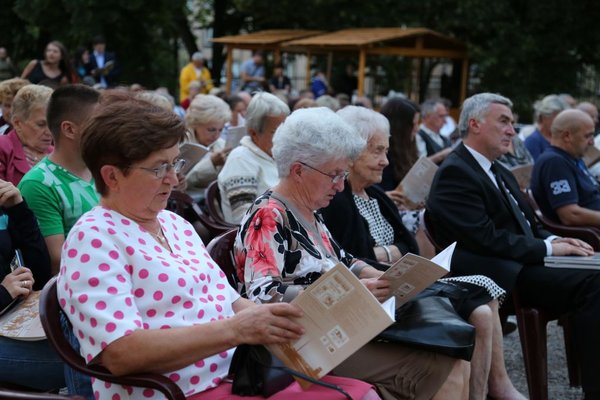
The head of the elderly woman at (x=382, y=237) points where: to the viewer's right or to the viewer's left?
to the viewer's right

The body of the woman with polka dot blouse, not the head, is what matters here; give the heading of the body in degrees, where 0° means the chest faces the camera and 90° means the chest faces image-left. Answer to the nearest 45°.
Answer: approximately 315°

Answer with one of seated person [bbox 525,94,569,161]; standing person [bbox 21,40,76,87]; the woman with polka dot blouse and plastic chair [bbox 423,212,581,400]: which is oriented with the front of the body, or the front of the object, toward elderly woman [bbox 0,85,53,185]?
standing person [bbox 21,40,76,87]

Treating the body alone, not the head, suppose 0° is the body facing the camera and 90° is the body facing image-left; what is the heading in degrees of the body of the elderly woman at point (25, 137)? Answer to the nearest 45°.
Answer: approximately 315°

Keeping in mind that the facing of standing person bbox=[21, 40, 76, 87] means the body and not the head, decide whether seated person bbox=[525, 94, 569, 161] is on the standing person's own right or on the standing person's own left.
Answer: on the standing person's own left

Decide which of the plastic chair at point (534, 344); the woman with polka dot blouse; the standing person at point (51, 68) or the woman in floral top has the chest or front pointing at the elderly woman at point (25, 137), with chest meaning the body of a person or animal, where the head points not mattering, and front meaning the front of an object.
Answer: the standing person

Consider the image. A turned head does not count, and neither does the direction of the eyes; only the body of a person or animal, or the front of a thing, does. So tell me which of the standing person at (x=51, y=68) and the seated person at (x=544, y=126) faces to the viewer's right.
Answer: the seated person at (x=544, y=126)
